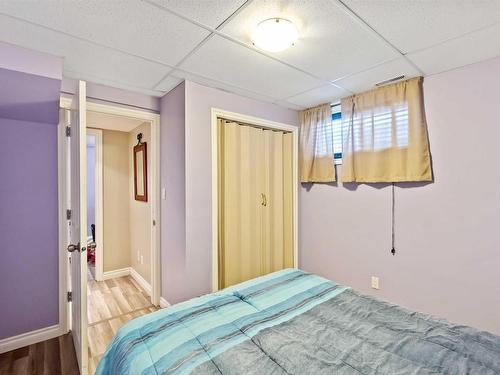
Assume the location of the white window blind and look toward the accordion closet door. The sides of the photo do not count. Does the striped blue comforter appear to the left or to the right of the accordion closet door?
left

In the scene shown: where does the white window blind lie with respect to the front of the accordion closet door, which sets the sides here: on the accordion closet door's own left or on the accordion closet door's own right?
on the accordion closet door's own left

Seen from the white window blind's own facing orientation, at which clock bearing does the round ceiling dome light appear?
The round ceiling dome light is roughly at 11 o'clock from the white window blind.

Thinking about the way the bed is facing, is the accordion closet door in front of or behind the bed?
in front

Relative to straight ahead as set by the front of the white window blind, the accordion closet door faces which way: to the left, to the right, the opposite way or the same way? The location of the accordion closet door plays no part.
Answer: to the left

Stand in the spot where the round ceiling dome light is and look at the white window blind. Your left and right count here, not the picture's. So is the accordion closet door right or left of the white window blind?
left

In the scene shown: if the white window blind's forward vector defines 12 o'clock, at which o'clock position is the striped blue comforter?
The striped blue comforter is roughly at 11 o'clock from the white window blind.

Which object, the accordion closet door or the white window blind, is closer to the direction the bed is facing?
the accordion closet door

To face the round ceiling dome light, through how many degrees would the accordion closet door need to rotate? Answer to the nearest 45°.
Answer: approximately 45° to its right

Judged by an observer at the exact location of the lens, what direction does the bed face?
facing away from the viewer and to the left of the viewer
